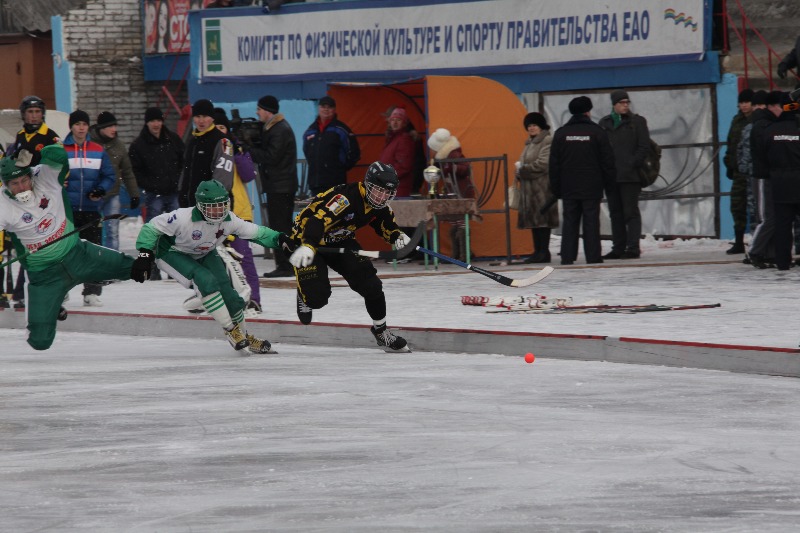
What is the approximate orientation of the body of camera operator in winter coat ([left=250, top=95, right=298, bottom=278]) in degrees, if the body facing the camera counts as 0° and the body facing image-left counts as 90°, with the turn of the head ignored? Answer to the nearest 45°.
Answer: approximately 90°

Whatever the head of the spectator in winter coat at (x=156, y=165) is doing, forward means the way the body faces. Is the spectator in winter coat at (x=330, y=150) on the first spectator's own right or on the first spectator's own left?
on the first spectator's own left

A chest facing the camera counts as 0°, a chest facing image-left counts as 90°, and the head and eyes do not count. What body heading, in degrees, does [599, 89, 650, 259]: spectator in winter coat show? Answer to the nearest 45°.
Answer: approximately 45°

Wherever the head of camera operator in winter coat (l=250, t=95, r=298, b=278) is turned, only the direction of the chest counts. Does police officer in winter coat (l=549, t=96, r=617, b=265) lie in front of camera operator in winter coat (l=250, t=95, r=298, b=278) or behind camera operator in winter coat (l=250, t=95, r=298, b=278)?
behind

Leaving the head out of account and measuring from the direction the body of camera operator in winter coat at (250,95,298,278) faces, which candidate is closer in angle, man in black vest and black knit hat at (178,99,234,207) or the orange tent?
the man in black vest and black knit hat

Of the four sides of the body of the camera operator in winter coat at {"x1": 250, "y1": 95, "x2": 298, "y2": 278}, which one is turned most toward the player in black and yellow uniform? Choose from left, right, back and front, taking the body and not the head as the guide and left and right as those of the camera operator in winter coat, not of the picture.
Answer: left
